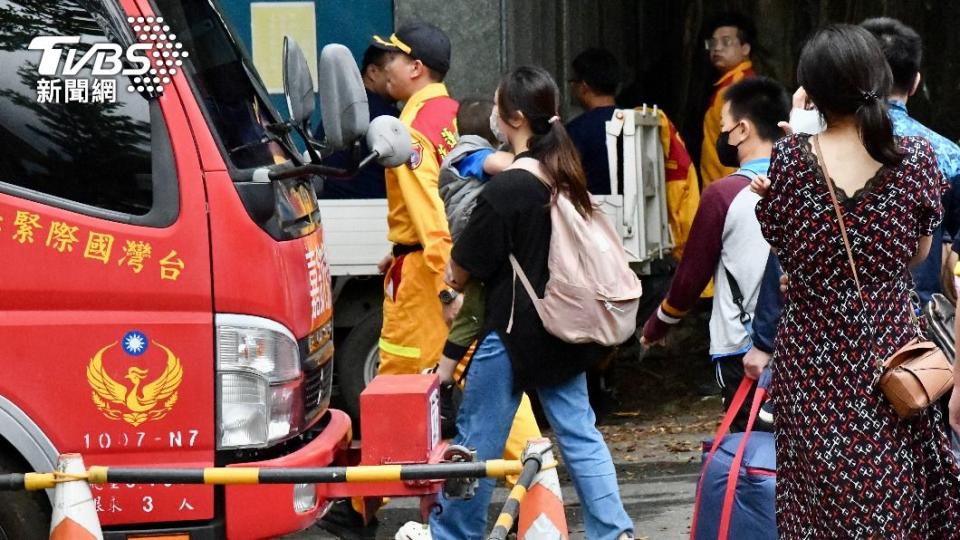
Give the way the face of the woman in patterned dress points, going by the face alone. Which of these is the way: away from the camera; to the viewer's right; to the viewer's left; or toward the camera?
away from the camera

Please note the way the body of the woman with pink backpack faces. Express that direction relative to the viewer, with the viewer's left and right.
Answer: facing to the left of the viewer

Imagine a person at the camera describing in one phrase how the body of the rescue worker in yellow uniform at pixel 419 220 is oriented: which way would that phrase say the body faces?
to the viewer's left

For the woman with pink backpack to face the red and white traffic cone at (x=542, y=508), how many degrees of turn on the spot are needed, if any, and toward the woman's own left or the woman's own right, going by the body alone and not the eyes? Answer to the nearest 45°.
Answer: approximately 90° to the woman's own left

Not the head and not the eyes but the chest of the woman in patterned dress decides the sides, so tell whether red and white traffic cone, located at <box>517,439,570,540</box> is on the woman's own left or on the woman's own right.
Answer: on the woman's own left

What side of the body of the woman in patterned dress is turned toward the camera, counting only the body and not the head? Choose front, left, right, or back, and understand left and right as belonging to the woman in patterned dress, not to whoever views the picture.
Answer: back

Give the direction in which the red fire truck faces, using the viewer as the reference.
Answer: facing to the right of the viewer

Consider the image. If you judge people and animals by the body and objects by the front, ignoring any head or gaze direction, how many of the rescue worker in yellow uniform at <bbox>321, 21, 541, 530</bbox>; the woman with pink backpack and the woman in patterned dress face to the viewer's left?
2

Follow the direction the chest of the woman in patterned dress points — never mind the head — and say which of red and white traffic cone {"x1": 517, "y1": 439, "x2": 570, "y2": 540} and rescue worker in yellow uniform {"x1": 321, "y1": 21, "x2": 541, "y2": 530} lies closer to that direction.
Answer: the rescue worker in yellow uniform

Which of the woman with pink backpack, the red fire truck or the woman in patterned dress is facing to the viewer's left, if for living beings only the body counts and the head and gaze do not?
the woman with pink backpack

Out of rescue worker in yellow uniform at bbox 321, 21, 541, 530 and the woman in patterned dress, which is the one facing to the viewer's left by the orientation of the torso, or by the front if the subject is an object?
the rescue worker in yellow uniform
